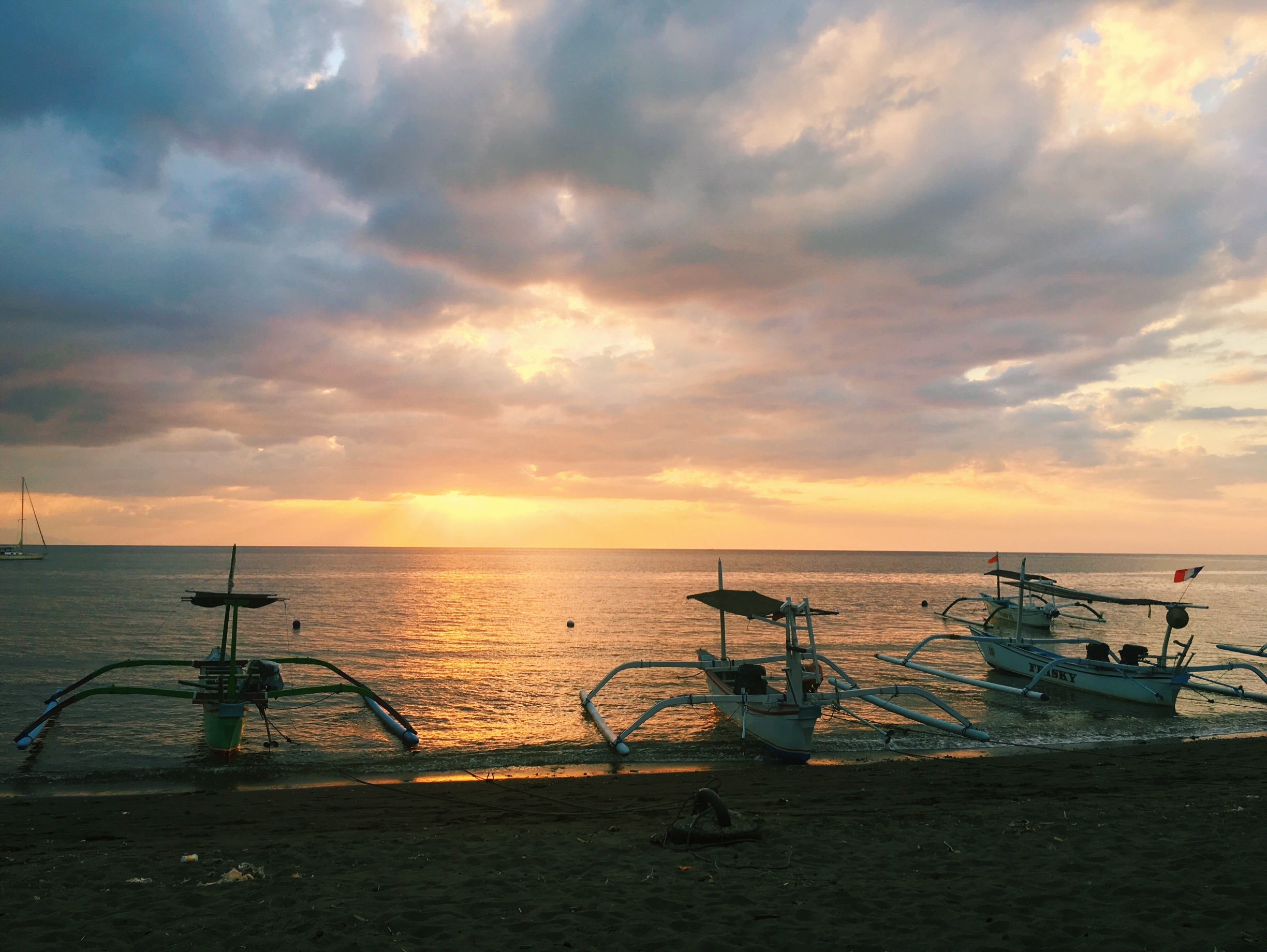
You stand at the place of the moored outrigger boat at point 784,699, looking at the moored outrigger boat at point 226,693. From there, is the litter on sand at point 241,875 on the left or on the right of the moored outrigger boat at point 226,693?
left

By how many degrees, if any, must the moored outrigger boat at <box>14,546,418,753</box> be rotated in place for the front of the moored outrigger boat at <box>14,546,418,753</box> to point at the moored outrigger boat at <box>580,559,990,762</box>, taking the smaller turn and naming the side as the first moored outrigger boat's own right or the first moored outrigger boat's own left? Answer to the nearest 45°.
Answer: approximately 135° to the first moored outrigger boat's own right

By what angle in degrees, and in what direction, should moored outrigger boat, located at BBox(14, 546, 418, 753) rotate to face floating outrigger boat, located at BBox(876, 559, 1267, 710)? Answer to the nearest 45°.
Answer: approximately 90° to its right

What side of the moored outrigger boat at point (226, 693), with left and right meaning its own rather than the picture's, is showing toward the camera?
back

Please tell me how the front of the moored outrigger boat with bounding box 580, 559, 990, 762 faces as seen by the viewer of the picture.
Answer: facing away from the viewer and to the left of the viewer

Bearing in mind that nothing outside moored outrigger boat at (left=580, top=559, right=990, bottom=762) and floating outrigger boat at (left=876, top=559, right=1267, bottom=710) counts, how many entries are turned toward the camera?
0

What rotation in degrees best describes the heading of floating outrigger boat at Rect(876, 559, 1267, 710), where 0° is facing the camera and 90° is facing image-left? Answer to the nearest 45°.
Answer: approximately 135°
